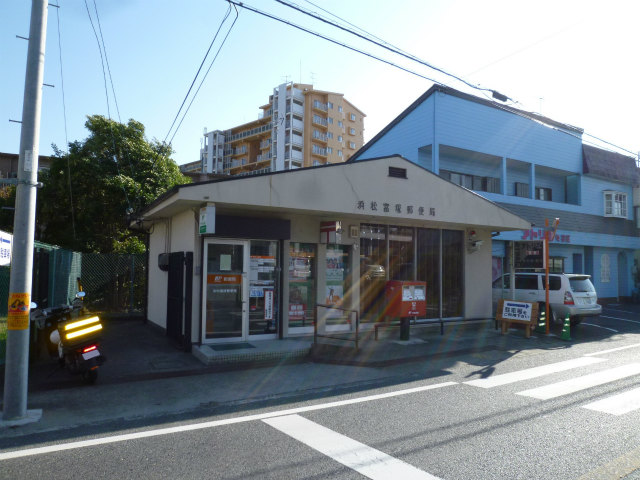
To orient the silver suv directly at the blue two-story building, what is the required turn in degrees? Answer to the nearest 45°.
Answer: approximately 45° to its right

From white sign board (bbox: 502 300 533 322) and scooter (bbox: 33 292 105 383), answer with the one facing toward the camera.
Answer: the white sign board

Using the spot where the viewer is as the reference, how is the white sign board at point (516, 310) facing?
facing the viewer

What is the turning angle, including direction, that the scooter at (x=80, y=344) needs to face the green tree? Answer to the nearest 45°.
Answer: approximately 45° to its right

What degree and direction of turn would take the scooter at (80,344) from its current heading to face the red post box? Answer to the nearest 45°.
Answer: approximately 135° to its right

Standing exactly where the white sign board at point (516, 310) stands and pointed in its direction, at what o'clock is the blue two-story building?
The blue two-story building is roughly at 6 o'clock from the white sign board.

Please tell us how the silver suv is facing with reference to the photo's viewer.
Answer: facing away from the viewer and to the left of the viewer

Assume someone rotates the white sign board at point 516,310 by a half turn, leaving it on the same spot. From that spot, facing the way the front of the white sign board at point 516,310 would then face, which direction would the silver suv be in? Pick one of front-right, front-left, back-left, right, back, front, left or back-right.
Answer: front-right

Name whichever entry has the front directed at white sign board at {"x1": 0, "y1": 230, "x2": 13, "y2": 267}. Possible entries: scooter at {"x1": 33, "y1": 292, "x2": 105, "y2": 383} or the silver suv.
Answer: the scooter

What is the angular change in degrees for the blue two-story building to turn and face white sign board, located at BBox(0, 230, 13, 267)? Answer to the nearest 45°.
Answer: approximately 90° to its right

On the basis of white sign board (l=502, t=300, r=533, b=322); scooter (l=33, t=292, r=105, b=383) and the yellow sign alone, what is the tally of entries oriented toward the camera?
2

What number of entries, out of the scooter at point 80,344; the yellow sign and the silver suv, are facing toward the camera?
1

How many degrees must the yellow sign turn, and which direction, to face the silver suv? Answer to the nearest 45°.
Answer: approximately 90° to its left

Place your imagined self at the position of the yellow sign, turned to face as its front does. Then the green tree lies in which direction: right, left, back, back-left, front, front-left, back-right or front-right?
back

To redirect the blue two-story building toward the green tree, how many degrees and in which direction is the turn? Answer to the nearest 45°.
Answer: approximately 90° to its right

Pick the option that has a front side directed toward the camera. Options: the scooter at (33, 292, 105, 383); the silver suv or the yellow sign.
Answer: the yellow sign
